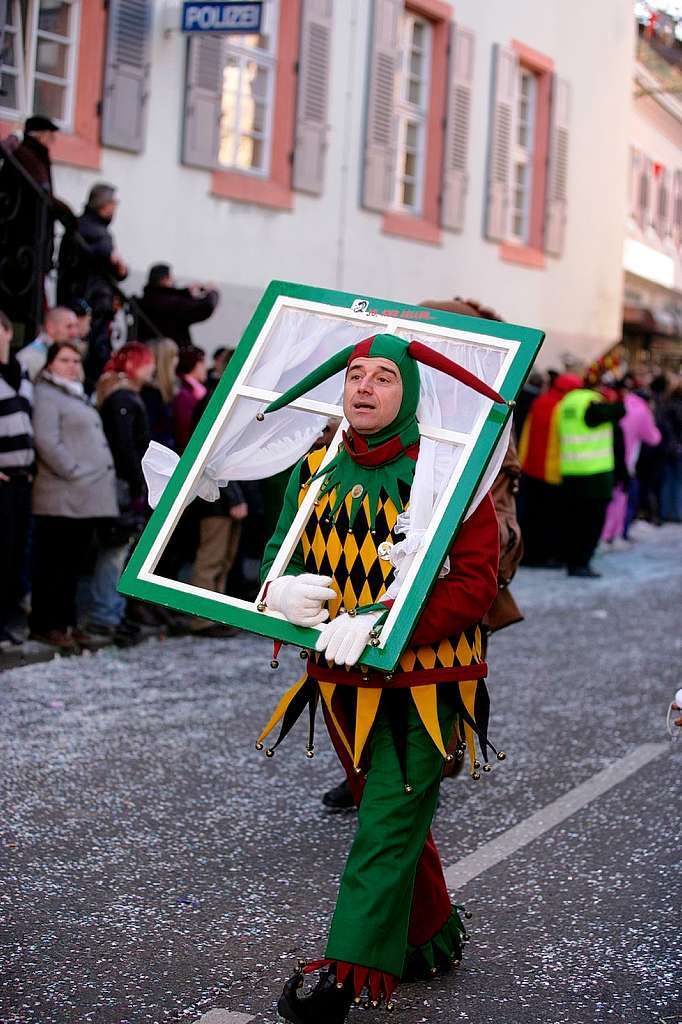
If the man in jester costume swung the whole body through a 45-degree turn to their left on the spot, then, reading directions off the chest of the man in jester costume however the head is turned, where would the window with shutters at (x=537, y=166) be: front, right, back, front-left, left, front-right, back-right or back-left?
back

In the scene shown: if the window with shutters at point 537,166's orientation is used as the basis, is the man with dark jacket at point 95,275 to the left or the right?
on its right

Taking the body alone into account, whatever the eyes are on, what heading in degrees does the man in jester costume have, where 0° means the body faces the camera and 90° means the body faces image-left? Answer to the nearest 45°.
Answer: approximately 45°

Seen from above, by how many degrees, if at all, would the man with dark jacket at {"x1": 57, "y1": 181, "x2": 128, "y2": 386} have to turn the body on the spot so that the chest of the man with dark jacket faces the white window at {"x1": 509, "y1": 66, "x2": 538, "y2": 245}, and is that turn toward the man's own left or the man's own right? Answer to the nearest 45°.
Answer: approximately 45° to the man's own left

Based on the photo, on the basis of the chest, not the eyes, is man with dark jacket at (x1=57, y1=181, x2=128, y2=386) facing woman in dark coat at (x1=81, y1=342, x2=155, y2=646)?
no

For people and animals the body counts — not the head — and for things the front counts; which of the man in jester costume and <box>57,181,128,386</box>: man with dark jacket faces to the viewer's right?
the man with dark jacket

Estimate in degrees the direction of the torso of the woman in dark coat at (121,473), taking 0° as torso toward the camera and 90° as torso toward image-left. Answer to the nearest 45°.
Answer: approximately 270°

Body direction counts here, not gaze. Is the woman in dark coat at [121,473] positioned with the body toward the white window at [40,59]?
no

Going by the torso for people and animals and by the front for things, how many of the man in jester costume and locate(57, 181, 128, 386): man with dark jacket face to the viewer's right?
1

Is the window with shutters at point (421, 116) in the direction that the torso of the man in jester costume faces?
no

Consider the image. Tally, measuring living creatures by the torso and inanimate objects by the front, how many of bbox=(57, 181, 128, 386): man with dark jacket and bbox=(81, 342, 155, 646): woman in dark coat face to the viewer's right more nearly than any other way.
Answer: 2

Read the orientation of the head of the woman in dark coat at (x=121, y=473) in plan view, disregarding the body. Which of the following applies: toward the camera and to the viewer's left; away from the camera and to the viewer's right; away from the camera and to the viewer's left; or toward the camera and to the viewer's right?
away from the camera and to the viewer's right

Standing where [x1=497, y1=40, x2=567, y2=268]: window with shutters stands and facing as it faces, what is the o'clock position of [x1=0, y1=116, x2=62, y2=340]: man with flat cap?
The man with flat cap is roughly at 2 o'clock from the window with shutters.

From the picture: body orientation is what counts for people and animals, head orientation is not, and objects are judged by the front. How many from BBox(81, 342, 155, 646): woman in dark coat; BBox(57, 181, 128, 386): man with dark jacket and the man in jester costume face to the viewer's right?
2

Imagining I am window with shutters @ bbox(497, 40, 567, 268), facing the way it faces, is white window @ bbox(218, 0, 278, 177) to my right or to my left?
on my right

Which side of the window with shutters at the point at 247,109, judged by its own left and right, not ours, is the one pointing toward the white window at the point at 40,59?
right

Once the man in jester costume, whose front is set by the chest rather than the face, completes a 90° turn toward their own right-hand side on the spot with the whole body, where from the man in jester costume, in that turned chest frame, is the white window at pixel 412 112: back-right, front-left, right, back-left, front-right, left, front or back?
front-right

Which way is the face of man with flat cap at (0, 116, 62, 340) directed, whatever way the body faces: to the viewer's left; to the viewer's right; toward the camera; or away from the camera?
to the viewer's right

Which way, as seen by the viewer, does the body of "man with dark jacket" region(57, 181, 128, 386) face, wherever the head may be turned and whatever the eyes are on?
to the viewer's right
